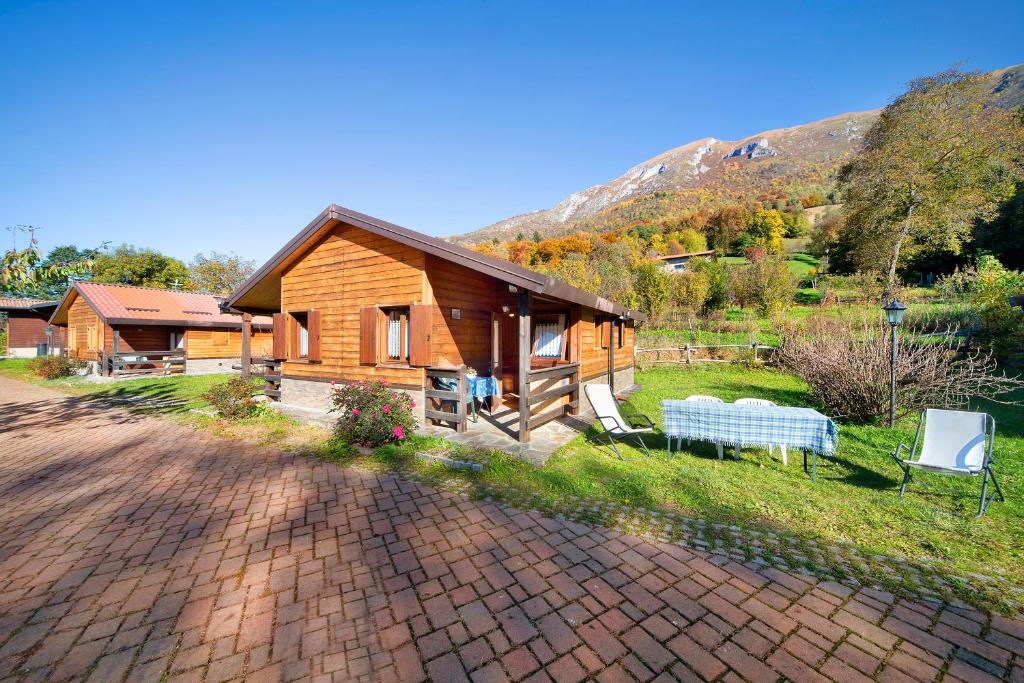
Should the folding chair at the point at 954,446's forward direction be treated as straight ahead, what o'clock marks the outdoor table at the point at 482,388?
The outdoor table is roughly at 3 o'clock from the folding chair.

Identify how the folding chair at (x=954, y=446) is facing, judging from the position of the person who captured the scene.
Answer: facing the viewer and to the left of the viewer

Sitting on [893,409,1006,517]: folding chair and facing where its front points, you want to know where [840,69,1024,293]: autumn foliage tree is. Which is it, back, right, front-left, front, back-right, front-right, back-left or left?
back-right

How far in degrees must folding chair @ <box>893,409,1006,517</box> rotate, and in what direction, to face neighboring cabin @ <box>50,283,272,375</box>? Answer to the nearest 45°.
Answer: approximately 45° to its right

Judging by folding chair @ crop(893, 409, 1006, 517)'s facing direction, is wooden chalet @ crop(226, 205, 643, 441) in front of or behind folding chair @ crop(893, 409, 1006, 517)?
in front

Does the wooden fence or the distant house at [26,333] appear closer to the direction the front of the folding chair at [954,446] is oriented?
the distant house

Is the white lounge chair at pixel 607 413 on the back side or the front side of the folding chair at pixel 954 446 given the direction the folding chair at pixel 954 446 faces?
on the front side

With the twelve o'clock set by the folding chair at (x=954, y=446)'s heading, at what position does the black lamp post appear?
The black lamp post is roughly at 4 o'clock from the folding chair.

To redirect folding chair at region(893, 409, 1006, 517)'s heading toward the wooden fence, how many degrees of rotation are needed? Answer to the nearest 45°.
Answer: approximately 90° to its right

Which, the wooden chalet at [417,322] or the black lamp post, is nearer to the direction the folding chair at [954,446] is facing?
the wooden chalet

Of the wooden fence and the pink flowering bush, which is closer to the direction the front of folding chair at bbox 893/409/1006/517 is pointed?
the pink flowering bush

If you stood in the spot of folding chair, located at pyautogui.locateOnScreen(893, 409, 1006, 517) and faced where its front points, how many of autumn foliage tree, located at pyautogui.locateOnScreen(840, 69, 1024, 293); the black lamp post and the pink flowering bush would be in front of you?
1

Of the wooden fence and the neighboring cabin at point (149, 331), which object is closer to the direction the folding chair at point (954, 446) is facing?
the neighboring cabin

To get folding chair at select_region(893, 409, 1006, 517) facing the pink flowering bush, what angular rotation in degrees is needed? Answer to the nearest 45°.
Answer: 0° — it already faces it
